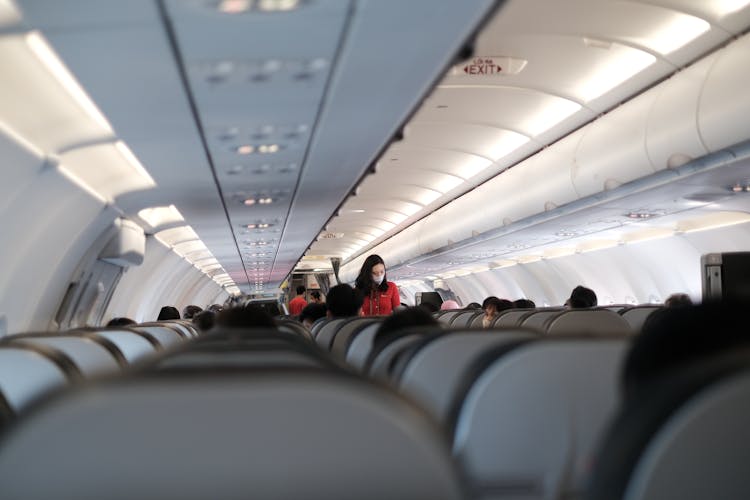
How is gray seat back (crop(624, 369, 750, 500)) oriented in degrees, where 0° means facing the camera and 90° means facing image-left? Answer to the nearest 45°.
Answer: approximately 180°

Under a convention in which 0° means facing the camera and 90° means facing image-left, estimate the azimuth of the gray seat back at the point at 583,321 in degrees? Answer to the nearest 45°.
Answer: approximately 180°

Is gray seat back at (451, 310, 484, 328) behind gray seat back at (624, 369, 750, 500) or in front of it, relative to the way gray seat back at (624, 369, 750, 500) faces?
in front

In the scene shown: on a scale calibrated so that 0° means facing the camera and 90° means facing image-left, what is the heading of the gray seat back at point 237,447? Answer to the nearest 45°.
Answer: approximately 180°

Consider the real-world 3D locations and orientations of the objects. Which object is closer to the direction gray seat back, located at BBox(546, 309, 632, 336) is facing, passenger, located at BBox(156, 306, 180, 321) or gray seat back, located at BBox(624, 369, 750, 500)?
the passenger

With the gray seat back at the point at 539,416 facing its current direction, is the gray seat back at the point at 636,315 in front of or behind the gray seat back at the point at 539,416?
in front

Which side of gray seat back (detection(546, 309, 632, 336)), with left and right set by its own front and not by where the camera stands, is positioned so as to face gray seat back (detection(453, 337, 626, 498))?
back

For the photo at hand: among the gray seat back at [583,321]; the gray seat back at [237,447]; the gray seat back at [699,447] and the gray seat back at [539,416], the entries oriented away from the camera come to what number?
4

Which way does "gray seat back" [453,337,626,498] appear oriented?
away from the camera

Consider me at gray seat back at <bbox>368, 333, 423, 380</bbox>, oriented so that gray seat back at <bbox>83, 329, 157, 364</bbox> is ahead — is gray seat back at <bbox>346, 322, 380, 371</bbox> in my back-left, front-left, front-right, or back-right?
front-right

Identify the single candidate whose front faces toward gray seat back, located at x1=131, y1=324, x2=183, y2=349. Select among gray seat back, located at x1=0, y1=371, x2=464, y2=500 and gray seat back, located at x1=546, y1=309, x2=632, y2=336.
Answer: gray seat back, located at x1=0, y1=371, x2=464, y2=500

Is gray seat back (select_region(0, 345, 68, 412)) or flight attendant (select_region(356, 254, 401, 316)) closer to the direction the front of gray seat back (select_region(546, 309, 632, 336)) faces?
the flight attendant
